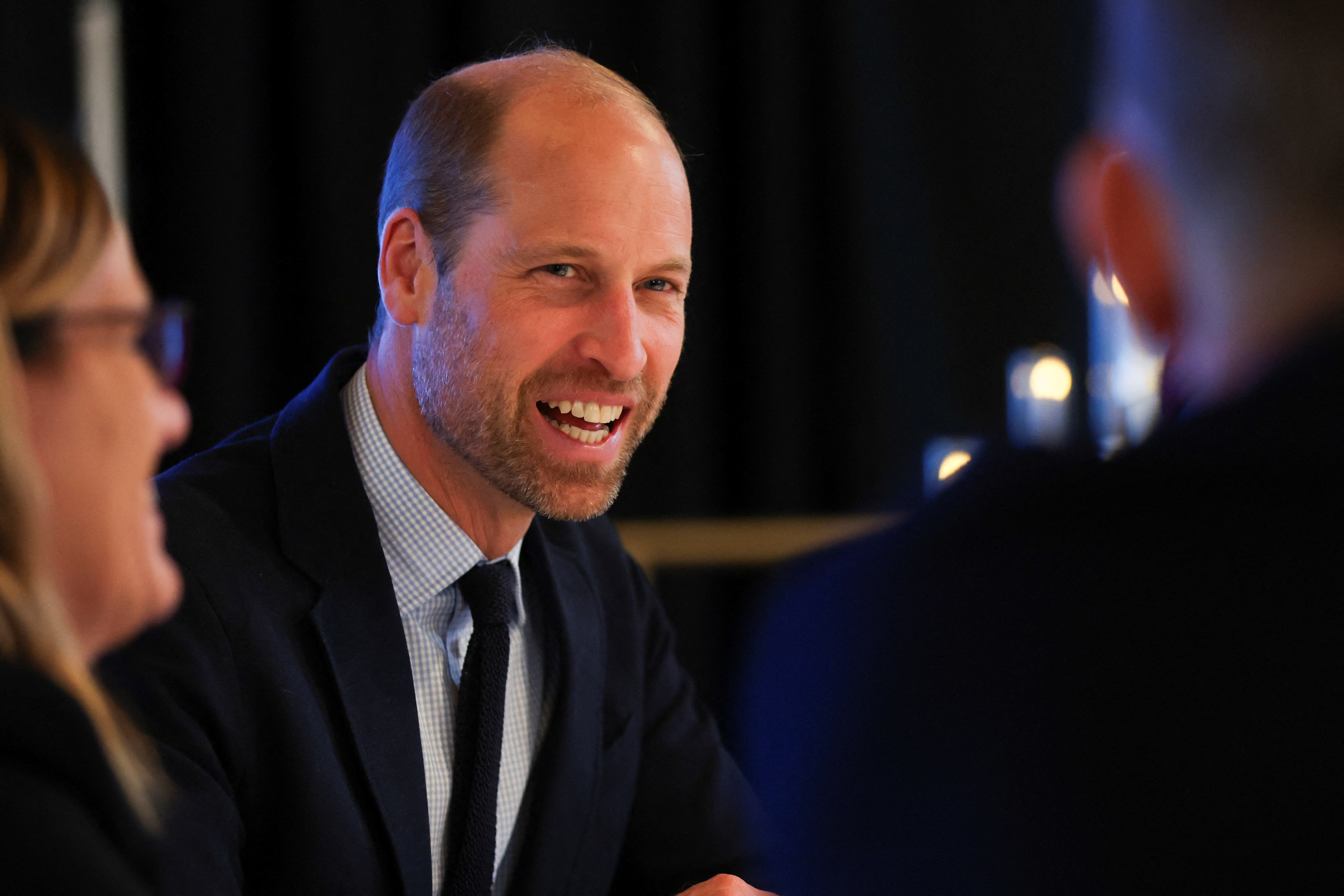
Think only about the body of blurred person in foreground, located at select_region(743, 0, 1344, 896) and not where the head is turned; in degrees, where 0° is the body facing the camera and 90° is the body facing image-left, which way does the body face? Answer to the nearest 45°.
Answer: approximately 180°

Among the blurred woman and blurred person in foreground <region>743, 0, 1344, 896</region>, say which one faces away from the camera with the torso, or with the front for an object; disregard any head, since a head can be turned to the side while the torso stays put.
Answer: the blurred person in foreground

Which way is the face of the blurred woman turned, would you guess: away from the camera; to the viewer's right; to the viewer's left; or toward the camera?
to the viewer's right

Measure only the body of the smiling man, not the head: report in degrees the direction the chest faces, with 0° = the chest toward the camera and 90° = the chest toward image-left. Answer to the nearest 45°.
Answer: approximately 315°

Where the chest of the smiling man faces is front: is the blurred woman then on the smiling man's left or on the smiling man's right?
on the smiling man's right

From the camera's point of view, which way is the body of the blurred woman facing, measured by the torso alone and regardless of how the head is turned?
to the viewer's right

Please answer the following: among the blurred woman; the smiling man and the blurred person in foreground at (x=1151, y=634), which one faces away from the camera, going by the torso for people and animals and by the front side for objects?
the blurred person in foreground

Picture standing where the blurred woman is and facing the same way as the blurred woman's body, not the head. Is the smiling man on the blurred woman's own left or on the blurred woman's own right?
on the blurred woman's own left

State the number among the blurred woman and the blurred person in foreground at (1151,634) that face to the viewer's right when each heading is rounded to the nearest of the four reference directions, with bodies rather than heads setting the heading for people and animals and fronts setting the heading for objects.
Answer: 1
